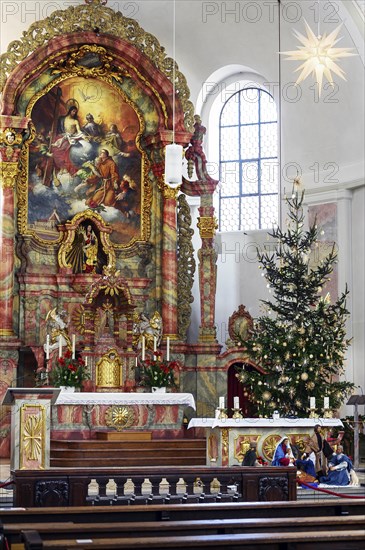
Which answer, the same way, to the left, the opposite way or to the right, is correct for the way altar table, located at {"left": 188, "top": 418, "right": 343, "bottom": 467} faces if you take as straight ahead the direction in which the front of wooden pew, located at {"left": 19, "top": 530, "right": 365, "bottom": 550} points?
the opposite way

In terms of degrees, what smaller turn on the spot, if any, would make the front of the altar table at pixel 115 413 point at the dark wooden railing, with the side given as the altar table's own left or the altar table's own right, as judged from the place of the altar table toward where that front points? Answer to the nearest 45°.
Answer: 0° — it already faces it

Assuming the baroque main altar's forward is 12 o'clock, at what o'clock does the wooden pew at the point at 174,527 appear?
The wooden pew is roughly at 12 o'clock from the baroque main altar.

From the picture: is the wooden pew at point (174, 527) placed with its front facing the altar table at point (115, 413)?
yes

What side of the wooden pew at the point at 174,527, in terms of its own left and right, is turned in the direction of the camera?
back

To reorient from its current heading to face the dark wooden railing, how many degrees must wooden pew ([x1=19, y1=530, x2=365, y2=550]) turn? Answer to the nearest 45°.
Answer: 0° — it already faces it

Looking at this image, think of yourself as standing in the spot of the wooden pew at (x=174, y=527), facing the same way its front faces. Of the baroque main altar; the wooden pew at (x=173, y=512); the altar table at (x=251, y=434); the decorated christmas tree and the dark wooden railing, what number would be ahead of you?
5

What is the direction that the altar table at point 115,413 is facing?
toward the camera

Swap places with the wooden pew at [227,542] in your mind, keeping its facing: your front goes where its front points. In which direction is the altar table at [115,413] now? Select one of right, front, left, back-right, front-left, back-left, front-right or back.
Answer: front

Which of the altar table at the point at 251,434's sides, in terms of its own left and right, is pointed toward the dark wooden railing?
front

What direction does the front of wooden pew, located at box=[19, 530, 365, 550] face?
away from the camera

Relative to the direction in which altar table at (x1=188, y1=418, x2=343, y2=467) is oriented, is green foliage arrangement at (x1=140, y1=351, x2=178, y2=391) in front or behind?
behind

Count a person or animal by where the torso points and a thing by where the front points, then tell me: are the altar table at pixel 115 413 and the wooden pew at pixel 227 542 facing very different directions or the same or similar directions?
very different directions

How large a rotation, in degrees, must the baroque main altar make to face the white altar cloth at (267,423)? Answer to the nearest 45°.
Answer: approximately 45° to its left

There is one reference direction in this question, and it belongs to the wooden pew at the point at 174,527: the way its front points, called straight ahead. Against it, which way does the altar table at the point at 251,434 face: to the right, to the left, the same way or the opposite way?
the opposite way

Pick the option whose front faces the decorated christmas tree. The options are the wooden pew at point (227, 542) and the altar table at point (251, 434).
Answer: the wooden pew
